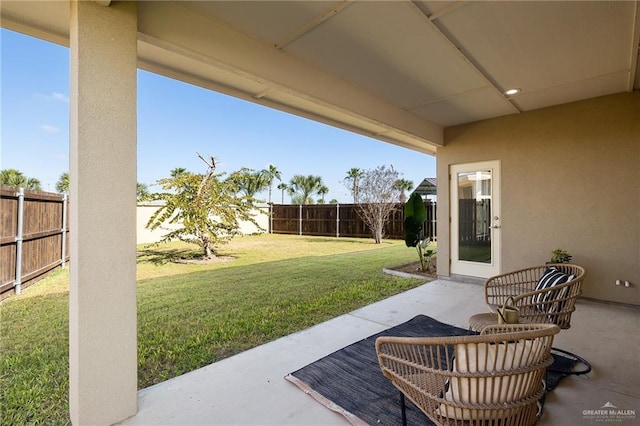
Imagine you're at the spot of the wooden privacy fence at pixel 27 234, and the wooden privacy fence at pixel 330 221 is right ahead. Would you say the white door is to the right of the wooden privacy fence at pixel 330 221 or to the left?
right

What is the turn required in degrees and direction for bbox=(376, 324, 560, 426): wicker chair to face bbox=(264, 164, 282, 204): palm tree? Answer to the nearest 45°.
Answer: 0° — it already faces it

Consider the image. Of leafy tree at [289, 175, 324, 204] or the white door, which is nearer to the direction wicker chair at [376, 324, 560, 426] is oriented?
the leafy tree

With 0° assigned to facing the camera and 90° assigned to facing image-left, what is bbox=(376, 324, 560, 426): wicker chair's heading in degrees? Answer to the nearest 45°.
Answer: approximately 135°

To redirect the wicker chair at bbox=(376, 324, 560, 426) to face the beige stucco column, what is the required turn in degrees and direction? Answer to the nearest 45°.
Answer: approximately 45° to its left

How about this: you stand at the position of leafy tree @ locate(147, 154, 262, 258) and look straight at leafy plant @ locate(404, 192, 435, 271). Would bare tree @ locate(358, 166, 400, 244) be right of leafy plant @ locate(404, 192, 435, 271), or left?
left

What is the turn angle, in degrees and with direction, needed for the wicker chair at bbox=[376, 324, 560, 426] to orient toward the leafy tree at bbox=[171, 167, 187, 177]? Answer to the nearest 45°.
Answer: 0° — it already faces it

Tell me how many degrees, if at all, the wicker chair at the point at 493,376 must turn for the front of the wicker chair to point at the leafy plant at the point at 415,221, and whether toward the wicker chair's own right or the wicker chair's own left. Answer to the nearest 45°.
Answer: approximately 45° to the wicker chair's own right

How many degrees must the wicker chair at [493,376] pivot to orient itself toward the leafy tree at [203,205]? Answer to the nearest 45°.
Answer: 0° — it already faces it

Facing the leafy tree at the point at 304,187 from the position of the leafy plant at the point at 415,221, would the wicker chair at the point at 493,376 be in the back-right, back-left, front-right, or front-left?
back-left

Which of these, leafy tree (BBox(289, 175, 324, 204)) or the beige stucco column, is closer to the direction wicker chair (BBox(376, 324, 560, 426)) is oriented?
the leafy tree
